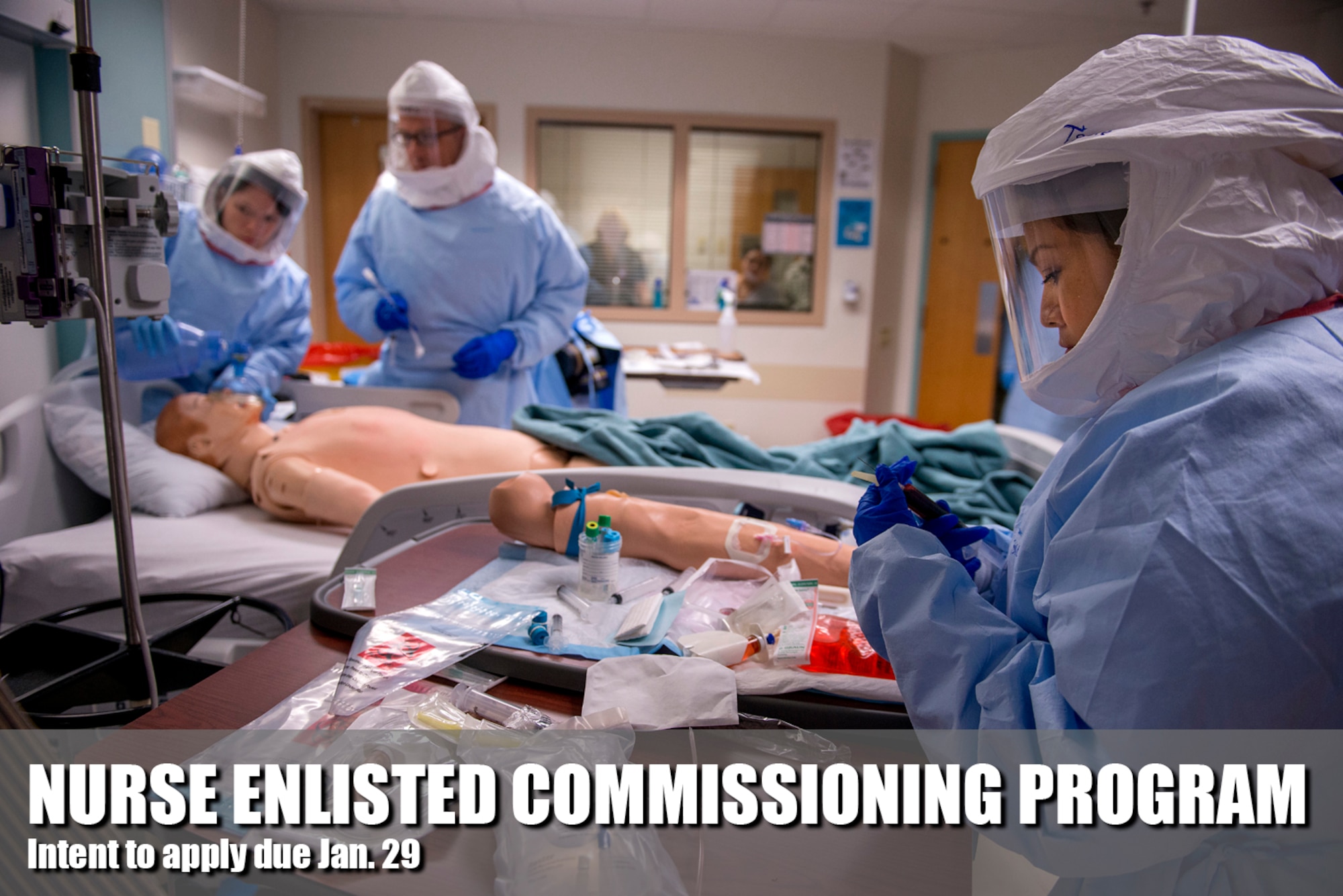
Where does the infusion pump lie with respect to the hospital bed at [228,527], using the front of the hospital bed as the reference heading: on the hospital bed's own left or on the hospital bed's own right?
on the hospital bed's own right

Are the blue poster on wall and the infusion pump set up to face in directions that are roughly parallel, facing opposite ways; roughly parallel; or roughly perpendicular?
roughly perpendicular

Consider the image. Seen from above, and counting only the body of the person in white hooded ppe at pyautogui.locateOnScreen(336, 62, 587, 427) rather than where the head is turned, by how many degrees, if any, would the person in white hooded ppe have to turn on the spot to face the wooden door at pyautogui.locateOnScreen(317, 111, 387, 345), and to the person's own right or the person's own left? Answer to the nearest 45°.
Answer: approximately 135° to the person's own right

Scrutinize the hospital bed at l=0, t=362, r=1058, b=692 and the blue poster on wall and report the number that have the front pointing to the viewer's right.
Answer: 1

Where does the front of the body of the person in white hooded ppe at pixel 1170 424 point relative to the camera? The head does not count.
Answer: to the viewer's left

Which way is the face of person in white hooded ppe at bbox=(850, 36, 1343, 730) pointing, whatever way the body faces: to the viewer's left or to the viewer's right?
to the viewer's left

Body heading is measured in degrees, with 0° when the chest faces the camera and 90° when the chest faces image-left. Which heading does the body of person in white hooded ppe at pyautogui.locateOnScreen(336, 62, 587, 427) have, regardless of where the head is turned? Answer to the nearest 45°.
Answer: approximately 45°

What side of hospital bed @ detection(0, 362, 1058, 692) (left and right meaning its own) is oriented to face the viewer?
right

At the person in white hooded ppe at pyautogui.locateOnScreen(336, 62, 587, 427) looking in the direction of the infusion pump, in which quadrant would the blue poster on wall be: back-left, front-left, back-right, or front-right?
back-left

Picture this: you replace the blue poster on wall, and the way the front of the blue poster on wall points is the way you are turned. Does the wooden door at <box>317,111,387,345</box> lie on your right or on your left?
on your right

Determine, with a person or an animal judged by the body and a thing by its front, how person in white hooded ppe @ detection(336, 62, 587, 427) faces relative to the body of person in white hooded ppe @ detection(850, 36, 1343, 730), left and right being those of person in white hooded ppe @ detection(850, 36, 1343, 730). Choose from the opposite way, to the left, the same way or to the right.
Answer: to the left
